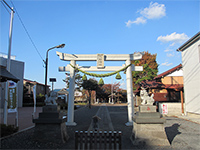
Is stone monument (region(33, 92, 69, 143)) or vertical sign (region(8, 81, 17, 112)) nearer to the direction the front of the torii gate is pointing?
the stone monument

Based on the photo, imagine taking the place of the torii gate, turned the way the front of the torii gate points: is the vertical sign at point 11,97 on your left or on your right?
on your right

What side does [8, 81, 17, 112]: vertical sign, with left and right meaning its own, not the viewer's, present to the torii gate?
left

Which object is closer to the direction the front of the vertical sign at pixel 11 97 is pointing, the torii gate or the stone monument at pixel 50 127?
the stone monument

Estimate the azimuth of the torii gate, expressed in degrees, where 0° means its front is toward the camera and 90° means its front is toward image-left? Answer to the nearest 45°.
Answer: approximately 0°

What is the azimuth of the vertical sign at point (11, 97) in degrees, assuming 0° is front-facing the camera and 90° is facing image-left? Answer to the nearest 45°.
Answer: approximately 0°

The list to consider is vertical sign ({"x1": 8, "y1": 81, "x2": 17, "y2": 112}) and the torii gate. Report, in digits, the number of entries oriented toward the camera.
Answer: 2
